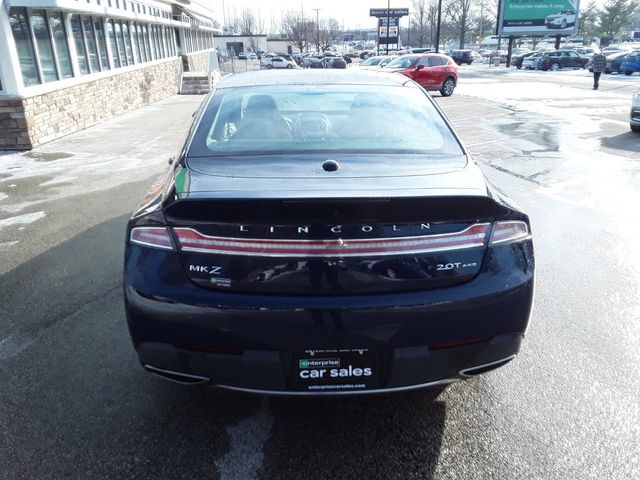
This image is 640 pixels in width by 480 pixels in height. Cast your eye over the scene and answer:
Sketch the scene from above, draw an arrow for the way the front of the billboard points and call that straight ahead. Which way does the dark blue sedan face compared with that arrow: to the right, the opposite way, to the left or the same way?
the opposite way

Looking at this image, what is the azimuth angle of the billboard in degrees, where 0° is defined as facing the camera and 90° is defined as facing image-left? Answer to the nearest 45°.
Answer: approximately 0°

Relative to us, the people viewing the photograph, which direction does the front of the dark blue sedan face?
facing away from the viewer

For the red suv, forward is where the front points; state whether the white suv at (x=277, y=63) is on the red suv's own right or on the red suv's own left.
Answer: on the red suv's own right

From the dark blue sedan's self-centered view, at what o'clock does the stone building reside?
The stone building is roughly at 11 o'clock from the dark blue sedan.

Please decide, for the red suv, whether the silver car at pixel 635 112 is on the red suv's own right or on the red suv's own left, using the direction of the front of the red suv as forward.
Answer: on the red suv's own left

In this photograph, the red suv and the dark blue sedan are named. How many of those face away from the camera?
1

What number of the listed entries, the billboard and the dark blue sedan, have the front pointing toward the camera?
1

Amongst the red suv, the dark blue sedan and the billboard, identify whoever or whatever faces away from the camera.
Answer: the dark blue sedan

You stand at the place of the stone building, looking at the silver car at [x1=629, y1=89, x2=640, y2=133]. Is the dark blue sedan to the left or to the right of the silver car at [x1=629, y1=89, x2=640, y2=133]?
right

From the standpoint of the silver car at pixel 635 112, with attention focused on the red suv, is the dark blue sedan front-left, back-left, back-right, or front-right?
back-left

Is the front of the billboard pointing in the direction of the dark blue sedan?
yes

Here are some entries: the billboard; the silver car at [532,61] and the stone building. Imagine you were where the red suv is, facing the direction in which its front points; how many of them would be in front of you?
1
